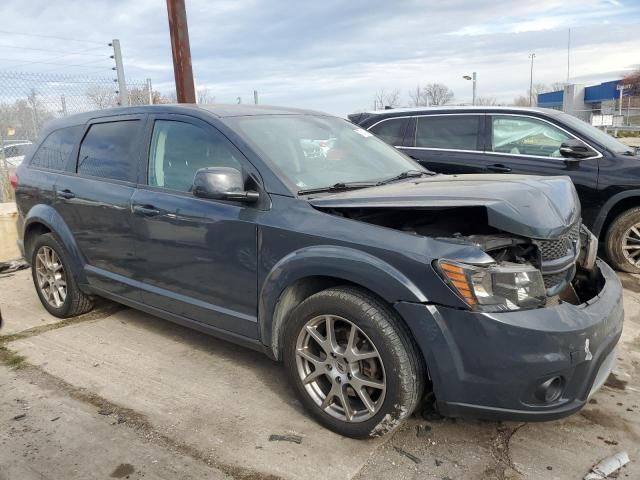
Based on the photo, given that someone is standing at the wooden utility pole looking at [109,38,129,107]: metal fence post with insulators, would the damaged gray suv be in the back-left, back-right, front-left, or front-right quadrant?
back-left

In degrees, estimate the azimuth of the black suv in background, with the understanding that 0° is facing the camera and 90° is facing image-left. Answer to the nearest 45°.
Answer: approximately 270°

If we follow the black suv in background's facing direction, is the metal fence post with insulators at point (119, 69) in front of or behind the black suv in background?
behind

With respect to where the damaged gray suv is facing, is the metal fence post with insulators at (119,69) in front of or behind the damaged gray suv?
behind

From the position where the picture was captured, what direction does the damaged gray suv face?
facing the viewer and to the right of the viewer

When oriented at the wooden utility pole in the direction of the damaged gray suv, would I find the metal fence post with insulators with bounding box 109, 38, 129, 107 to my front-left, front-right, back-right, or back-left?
back-right

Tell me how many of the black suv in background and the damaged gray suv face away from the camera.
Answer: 0

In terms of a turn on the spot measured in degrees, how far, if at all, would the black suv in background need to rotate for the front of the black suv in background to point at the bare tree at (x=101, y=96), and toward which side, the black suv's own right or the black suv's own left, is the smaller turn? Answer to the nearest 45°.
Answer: approximately 180°

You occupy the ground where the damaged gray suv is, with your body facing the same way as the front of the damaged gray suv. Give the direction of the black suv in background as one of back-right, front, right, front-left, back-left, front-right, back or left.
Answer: left

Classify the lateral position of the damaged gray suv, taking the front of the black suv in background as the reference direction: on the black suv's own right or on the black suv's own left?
on the black suv's own right

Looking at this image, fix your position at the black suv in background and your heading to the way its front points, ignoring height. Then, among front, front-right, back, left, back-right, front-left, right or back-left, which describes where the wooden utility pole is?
back

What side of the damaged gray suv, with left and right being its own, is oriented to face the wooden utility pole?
back
